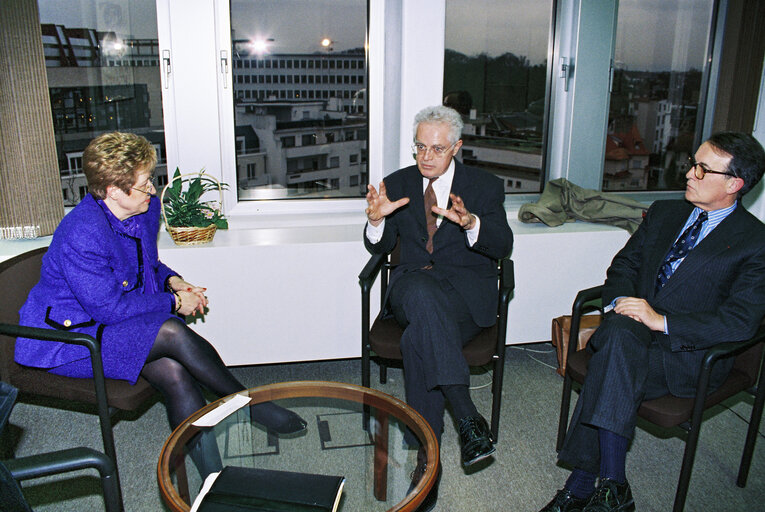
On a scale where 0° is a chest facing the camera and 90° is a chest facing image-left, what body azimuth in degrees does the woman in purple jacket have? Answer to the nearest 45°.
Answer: approximately 315°

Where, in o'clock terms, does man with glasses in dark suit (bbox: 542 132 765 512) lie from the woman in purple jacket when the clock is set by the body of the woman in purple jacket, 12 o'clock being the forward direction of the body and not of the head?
The man with glasses in dark suit is roughly at 11 o'clock from the woman in purple jacket.

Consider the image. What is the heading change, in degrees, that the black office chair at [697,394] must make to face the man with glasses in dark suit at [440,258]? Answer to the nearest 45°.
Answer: approximately 45° to its right

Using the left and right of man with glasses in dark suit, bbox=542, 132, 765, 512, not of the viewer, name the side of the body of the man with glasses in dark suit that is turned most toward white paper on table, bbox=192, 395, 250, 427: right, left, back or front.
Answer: front

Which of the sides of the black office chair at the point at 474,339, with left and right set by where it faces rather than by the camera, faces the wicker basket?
right

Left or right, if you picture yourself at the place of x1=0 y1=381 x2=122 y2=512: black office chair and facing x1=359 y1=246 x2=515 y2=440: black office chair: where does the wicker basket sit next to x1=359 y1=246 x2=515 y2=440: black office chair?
left

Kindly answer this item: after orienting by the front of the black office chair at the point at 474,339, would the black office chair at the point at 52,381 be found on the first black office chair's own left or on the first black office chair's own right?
on the first black office chair's own right

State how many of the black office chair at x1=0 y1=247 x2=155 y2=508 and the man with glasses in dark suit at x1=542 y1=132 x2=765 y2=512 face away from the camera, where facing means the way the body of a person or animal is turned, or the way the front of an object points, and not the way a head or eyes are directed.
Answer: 0

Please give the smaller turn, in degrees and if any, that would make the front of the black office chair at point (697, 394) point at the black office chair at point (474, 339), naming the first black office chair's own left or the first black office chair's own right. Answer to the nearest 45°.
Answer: approximately 45° to the first black office chair's own right

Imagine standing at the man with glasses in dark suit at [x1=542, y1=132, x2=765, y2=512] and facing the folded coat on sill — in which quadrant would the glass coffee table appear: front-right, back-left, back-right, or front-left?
back-left

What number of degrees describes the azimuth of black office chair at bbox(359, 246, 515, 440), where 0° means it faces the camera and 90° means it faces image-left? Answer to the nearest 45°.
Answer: approximately 0°

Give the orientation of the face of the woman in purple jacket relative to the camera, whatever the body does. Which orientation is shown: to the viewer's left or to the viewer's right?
to the viewer's right

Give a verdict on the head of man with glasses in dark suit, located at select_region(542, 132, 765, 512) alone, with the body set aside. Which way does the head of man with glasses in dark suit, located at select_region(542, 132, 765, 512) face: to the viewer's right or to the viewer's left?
to the viewer's left
